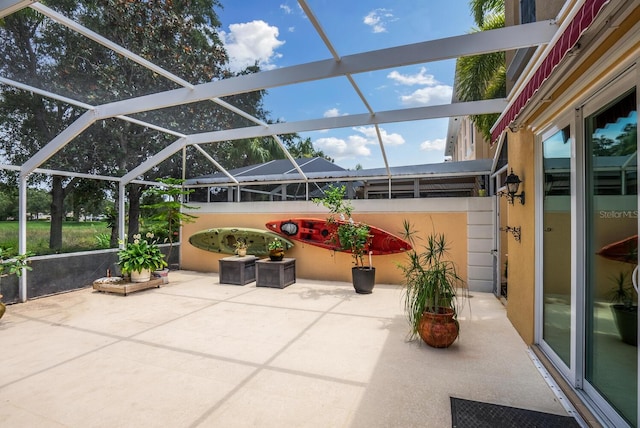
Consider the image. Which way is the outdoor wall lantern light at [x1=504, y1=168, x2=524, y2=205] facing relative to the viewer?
to the viewer's left

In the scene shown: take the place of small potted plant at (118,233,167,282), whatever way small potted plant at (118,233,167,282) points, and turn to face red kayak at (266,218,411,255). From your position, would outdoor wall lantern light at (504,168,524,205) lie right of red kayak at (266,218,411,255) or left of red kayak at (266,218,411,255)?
right

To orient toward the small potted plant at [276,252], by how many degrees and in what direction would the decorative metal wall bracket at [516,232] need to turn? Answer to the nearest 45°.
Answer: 0° — it already faces it

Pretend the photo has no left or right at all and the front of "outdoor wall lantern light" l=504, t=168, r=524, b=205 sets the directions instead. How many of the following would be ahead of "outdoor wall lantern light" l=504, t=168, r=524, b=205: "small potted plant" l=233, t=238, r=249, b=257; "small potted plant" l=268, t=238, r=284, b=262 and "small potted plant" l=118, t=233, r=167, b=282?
3

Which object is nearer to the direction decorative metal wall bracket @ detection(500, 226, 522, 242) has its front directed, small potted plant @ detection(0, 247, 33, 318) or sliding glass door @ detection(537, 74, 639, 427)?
the small potted plant

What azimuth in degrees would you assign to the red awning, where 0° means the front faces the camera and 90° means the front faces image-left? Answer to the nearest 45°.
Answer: approximately 90°

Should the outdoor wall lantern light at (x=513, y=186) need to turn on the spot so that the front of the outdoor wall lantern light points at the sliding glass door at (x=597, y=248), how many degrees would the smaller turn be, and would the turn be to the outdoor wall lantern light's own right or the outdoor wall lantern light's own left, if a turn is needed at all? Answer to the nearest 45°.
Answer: approximately 90° to the outdoor wall lantern light's own left

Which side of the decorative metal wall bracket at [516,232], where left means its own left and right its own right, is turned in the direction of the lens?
left

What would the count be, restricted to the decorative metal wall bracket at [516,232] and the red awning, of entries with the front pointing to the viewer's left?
2

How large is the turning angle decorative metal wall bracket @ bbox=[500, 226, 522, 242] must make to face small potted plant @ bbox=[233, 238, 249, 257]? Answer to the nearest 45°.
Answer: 0° — it already faces it
